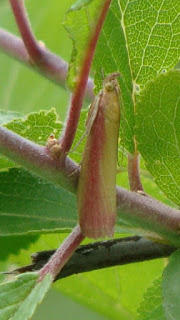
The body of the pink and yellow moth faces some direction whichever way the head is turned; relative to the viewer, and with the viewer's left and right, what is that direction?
facing away from the viewer
